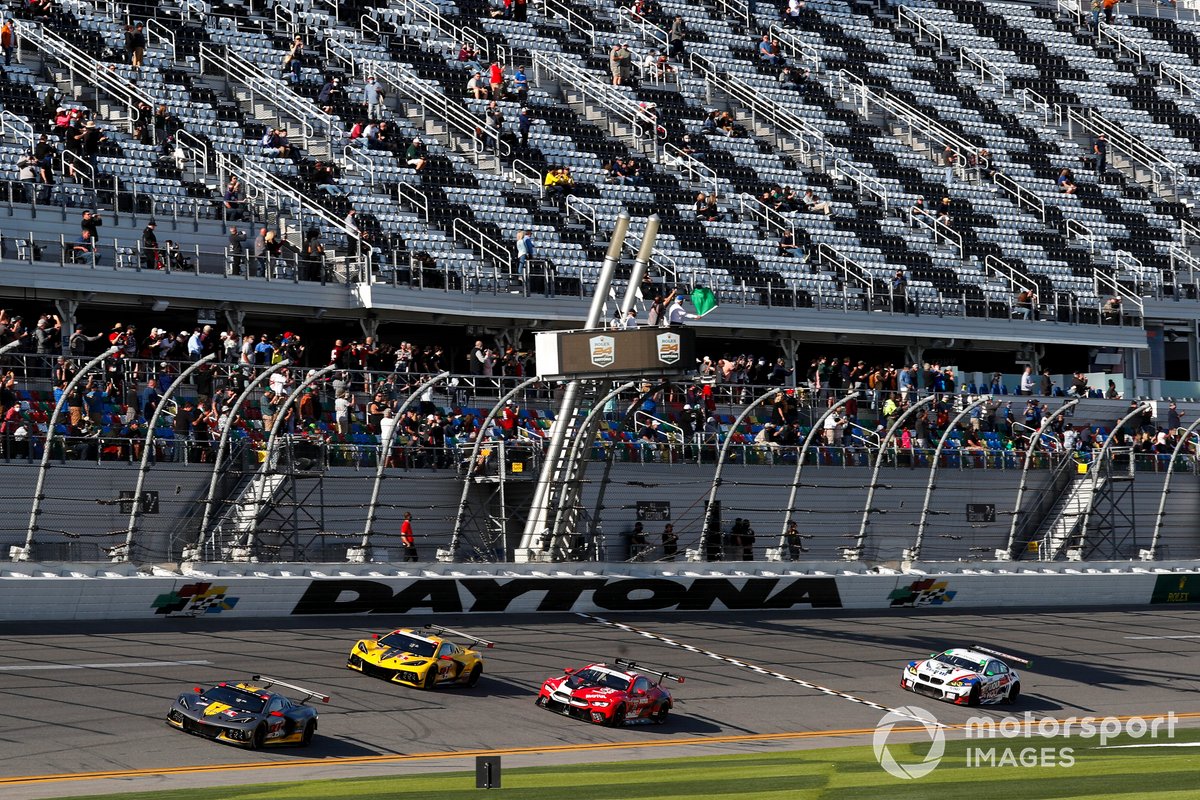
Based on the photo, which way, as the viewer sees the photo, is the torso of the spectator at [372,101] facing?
toward the camera

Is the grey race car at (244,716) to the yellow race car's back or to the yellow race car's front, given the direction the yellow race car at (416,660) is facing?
to the front

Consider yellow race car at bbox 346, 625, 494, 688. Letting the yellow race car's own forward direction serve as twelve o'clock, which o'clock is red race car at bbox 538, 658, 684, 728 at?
The red race car is roughly at 8 o'clock from the yellow race car.

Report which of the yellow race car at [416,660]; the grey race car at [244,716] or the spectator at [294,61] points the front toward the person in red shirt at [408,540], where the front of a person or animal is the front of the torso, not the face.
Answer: the spectator

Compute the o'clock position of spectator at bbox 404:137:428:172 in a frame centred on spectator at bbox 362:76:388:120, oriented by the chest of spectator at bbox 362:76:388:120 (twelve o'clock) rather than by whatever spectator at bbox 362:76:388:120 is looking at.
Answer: spectator at bbox 404:137:428:172 is roughly at 11 o'clock from spectator at bbox 362:76:388:120.

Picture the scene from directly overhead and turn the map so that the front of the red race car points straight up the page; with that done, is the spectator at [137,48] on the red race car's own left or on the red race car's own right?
on the red race car's own right

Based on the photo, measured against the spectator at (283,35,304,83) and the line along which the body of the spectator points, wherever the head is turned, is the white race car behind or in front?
in front

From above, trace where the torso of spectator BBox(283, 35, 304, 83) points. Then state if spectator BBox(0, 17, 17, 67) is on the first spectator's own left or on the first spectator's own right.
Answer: on the first spectator's own right

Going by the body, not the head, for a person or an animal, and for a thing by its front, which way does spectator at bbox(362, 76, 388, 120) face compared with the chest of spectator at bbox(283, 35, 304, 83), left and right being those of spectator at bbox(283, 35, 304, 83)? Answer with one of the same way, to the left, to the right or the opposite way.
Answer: the same way

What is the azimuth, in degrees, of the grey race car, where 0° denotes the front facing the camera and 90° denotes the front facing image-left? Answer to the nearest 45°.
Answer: approximately 45°

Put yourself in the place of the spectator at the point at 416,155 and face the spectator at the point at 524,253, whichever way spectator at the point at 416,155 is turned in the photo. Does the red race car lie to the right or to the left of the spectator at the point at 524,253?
right

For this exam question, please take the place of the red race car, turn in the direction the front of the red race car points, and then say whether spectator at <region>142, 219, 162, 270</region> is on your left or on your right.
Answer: on your right

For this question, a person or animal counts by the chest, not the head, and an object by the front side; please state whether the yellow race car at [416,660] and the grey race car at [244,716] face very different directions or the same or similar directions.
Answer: same or similar directions

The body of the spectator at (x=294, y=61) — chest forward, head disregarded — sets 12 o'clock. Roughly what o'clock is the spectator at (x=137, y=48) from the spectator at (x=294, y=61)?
the spectator at (x=137, y=48) is roughly at 2 o'clock from the spectator at (x=294, y=61).

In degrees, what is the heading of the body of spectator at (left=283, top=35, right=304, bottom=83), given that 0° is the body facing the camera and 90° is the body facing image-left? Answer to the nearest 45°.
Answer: approximately 0°

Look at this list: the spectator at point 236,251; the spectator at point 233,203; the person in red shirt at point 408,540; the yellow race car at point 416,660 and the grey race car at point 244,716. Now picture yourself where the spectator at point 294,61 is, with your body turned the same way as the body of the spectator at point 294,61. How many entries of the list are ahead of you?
5

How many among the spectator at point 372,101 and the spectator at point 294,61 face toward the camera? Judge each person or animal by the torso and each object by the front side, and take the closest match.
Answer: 2
